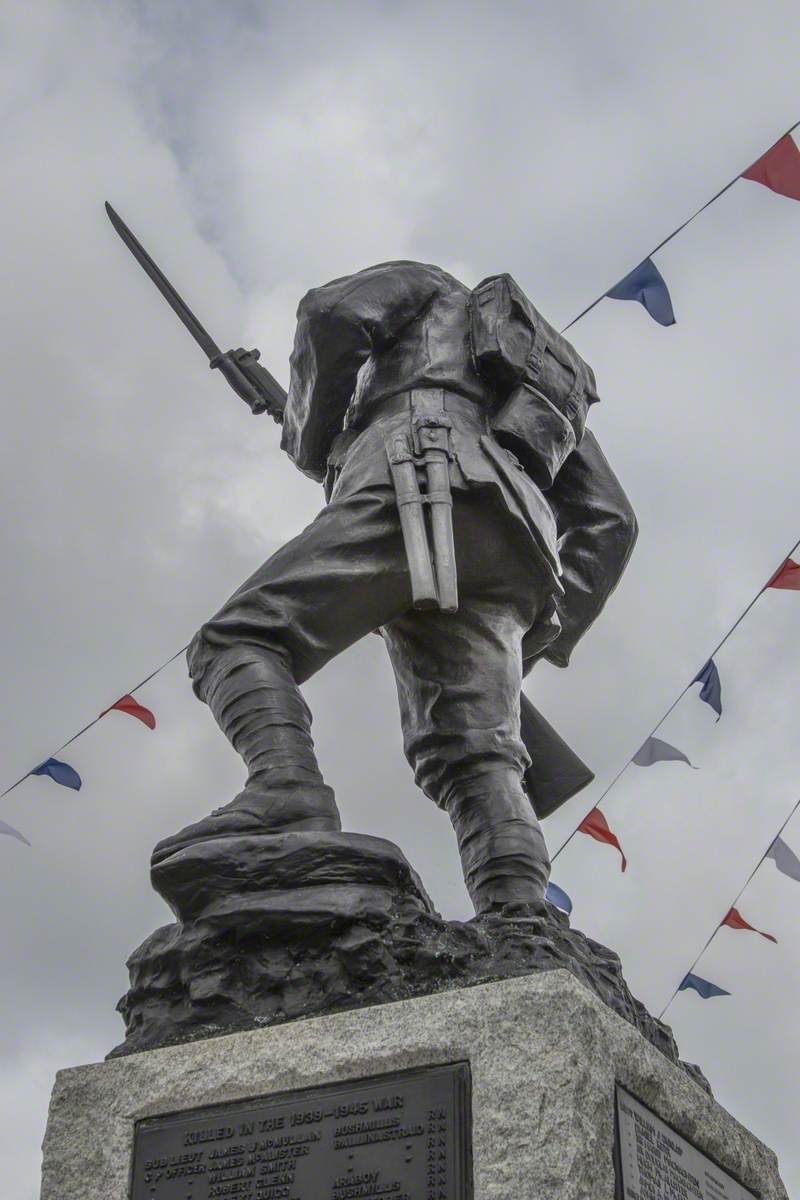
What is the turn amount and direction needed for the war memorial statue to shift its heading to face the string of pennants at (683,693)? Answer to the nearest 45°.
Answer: approximately 90° to its right

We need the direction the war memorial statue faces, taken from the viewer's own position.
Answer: facing away from the viewer and to the left of the viewer

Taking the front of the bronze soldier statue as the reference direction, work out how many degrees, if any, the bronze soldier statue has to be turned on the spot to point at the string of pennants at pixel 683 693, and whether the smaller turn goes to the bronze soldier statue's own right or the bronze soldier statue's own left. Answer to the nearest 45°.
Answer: approximately 90° to the bronze soldier statue's own right
